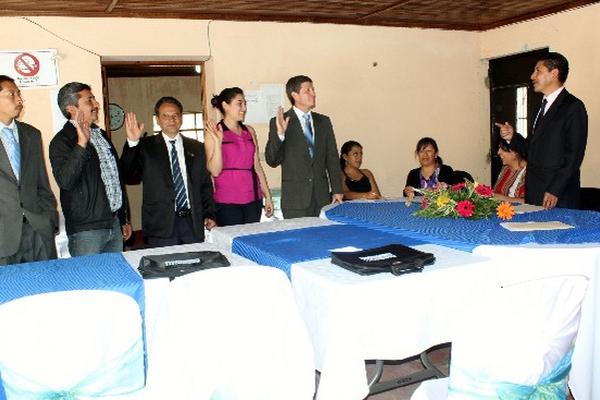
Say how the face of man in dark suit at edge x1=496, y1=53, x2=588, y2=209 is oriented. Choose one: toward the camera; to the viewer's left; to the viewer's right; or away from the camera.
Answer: to the viewer's left

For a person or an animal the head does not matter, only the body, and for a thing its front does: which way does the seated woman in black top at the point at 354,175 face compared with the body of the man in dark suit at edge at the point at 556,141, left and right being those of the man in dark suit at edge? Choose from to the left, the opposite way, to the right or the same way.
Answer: to the left

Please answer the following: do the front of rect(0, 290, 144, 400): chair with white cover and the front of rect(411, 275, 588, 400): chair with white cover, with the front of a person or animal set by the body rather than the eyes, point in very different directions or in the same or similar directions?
same or similar directions

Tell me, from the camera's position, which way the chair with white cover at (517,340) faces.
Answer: facing away from the viewer and to the left of the viewer

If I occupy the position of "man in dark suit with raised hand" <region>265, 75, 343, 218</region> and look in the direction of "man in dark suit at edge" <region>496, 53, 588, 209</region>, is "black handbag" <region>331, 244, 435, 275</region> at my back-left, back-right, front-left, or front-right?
front-right

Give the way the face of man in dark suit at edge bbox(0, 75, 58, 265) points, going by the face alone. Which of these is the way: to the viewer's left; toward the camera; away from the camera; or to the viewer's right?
to the viewer's right

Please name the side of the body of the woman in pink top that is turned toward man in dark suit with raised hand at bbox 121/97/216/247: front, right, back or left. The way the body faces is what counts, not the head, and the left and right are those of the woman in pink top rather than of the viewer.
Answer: right

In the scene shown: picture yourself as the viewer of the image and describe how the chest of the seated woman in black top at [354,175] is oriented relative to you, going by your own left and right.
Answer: facing the viewer and to the right of the viewer

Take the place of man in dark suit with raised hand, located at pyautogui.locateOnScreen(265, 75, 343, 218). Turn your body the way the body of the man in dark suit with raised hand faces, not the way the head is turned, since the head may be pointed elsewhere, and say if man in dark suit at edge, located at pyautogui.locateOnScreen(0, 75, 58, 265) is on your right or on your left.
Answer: on your right

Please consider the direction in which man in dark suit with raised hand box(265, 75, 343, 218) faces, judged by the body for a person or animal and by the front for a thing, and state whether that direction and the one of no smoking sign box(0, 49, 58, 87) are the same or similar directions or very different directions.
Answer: same or similar directions

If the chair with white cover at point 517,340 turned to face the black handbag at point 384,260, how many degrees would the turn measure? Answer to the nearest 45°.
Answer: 0° — it already faces it

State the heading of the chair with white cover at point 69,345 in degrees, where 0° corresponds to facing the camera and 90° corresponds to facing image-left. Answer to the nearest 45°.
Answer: approximately 180°

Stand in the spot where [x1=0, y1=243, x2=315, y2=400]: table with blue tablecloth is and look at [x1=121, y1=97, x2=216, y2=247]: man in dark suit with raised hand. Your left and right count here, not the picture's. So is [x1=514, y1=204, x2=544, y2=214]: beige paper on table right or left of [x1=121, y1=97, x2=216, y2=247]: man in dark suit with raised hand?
right

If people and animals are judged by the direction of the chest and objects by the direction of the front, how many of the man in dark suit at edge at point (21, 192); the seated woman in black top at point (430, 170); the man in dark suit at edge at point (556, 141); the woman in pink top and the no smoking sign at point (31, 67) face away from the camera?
0

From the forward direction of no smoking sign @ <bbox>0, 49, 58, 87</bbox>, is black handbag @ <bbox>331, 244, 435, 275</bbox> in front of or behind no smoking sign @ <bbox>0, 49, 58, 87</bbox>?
in front

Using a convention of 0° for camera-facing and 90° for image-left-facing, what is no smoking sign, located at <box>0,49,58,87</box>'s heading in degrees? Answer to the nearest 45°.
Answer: approximately 0°

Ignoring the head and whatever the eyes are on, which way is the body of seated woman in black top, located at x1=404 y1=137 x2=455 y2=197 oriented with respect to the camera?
toward the camera

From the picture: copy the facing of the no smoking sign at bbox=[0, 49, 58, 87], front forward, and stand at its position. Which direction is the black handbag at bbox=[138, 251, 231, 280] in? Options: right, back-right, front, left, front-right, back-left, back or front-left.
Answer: front

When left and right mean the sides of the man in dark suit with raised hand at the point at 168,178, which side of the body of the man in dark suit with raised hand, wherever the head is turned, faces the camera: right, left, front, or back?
front

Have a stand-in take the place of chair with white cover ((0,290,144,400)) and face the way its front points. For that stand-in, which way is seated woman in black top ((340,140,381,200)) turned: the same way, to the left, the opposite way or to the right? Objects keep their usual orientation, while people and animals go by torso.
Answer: the opposite way

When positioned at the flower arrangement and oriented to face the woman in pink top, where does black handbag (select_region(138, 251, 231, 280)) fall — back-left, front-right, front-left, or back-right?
front-left
